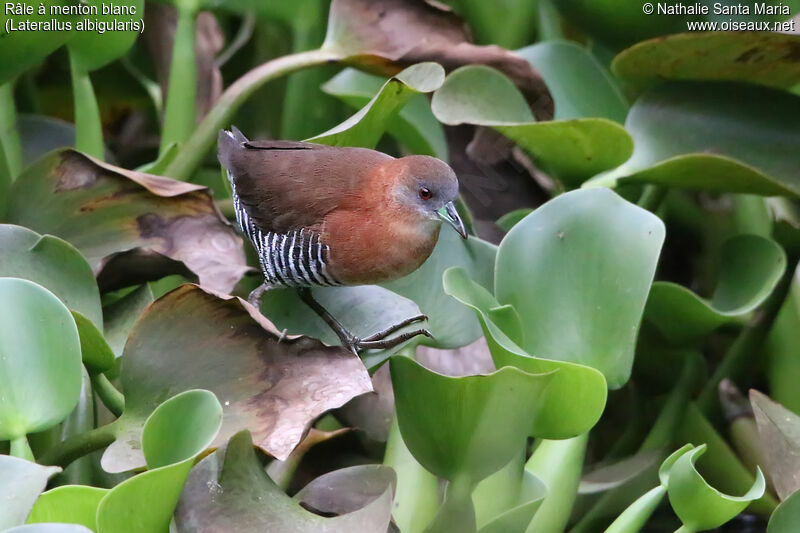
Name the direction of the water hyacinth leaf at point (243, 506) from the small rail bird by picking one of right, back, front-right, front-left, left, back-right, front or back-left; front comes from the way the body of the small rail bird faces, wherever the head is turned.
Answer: right

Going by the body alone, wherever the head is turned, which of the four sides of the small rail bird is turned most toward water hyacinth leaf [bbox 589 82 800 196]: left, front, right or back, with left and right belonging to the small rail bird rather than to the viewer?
front

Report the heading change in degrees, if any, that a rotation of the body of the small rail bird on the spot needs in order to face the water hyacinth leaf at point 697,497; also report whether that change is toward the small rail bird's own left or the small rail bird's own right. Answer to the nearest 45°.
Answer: approximately 45° to the small rail bird's own right

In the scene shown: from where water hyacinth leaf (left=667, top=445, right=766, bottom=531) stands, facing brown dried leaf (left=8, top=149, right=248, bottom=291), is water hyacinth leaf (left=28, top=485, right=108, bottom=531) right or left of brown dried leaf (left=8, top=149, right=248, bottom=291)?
left

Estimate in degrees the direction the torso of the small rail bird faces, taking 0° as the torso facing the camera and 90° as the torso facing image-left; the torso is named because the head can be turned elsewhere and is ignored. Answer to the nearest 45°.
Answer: approximately 270°

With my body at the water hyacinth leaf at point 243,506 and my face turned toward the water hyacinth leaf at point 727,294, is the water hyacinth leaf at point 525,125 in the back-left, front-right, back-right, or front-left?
front-left

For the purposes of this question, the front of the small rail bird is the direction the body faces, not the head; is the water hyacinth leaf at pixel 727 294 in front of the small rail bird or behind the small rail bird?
in front

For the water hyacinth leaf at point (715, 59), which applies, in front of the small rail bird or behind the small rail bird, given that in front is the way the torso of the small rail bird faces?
in front

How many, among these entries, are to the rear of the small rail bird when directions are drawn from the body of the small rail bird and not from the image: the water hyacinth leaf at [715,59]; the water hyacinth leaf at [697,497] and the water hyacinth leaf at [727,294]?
0
